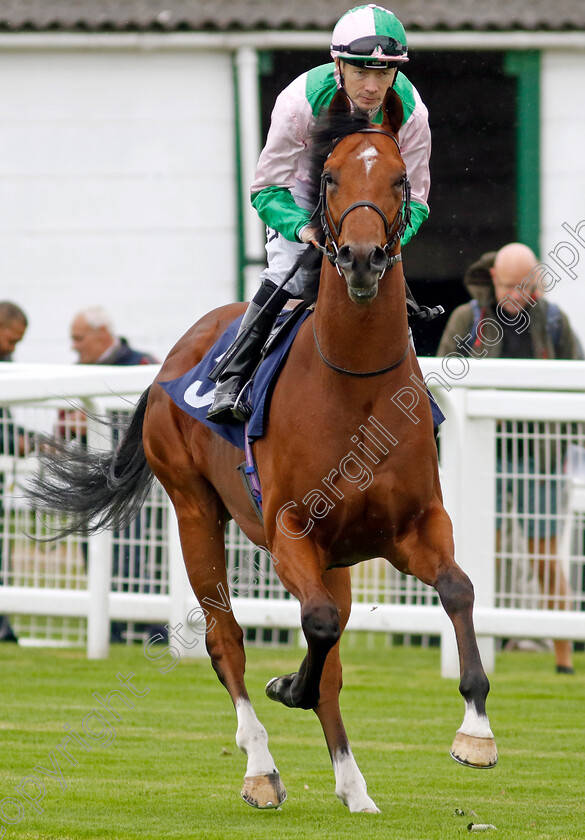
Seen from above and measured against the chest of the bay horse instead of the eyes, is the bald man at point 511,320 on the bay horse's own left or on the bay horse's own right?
on the bay horse's own left

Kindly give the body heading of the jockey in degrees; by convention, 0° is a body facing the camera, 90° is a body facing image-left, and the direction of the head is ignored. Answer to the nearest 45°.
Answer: approximately 315°

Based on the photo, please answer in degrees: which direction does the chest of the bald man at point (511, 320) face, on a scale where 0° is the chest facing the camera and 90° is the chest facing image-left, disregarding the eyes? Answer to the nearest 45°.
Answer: approximately 0°

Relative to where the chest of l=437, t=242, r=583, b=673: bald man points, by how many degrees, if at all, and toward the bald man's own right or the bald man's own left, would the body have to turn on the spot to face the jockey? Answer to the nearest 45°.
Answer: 0° — they already face them
